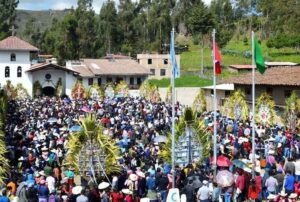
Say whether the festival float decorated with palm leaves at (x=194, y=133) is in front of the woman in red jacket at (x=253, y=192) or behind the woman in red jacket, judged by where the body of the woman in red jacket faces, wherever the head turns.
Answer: in front

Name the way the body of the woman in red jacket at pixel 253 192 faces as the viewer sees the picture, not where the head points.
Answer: away from the camera

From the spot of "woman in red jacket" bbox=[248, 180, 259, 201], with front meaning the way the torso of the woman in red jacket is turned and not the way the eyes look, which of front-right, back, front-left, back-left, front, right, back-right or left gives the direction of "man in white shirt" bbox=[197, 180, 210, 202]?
back-left

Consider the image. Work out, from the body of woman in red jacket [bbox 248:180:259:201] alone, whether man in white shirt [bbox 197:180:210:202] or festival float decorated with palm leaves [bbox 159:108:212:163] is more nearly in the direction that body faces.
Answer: the festival float decorated with palm leaves
